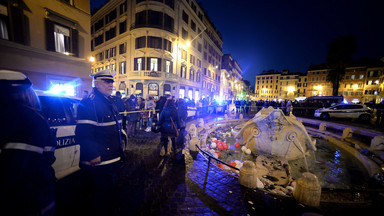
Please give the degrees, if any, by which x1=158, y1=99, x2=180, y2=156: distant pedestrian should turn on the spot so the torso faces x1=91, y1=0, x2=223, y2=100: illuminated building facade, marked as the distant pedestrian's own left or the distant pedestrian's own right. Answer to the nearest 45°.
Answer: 0° — they already face it

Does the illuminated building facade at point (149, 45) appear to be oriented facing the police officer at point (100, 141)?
yes

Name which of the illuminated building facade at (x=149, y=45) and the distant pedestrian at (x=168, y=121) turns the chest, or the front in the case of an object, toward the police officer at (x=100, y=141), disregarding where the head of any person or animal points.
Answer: the illuminated building facade

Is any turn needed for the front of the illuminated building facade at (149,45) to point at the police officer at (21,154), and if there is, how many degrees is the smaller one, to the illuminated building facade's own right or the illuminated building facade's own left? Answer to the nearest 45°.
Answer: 0° — it already faces them

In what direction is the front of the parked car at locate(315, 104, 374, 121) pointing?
to the viewer's left

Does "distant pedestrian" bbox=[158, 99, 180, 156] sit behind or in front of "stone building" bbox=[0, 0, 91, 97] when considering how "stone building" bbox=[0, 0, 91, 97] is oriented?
in front

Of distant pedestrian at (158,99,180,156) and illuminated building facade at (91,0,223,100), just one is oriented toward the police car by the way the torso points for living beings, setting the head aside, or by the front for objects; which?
the illuminated building facade

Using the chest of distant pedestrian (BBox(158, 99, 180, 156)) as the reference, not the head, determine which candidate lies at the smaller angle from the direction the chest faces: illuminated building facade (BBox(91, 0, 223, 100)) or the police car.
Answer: the illuminated building facade

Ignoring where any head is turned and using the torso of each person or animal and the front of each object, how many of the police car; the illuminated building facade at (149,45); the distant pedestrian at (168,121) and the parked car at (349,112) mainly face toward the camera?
1

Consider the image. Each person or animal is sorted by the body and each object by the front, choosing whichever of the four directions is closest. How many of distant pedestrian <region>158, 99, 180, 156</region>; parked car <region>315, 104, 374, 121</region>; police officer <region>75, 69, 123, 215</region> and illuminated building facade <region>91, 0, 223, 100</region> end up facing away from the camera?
1

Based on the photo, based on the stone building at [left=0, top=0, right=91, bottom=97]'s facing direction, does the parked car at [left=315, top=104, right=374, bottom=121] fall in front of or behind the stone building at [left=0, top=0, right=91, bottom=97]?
in front

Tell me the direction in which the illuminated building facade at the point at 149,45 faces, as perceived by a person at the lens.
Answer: facing the viewer

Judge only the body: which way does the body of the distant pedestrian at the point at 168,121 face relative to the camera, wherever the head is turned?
away from the camera
